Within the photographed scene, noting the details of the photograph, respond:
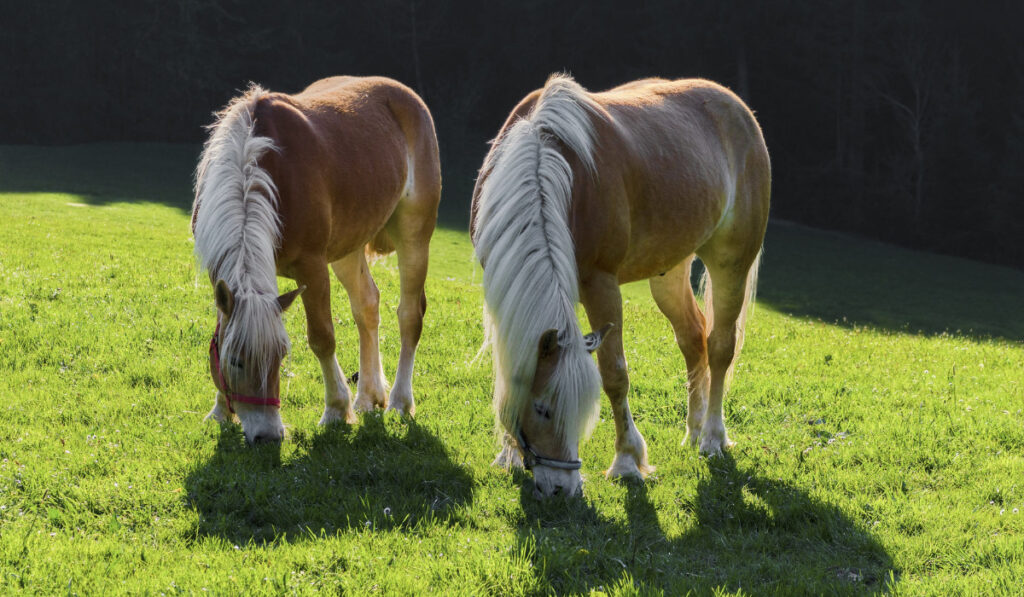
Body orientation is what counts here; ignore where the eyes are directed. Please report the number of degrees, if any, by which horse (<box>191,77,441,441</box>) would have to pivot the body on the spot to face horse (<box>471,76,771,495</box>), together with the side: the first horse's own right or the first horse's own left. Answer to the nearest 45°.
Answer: approximately 90° to the first horse's own left

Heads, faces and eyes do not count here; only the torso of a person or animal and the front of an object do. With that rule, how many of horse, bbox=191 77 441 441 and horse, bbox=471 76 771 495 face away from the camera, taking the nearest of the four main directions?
0

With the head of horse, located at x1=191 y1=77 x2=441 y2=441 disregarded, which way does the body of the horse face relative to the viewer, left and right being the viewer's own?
facing the viewer and to the left of the viewer

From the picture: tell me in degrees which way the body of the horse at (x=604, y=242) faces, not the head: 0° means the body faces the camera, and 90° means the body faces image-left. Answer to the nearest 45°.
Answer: approximately 45°
